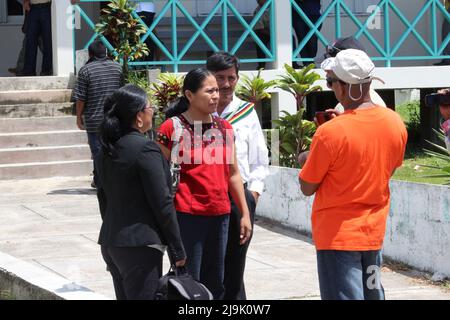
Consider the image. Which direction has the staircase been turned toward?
toward the camera

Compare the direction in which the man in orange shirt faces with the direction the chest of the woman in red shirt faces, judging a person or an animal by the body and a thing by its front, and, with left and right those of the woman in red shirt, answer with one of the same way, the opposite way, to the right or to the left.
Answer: the opposite way

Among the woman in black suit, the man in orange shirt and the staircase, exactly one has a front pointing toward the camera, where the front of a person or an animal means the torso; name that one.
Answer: the staircase

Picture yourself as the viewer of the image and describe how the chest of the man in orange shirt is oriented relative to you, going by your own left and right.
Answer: facing away from the viewer and to the left of the viewer

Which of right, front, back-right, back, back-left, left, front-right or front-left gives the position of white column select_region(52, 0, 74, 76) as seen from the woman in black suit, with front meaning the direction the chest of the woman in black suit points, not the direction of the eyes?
front-left

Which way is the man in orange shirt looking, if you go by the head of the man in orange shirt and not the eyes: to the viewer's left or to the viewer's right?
to the viewer's left

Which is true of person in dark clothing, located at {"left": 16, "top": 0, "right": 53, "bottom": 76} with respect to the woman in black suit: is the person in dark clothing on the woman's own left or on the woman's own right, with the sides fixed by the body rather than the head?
on the woman's own left

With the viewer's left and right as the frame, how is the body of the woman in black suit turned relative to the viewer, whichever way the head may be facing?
facing away from the viewer and to the right of the viewer

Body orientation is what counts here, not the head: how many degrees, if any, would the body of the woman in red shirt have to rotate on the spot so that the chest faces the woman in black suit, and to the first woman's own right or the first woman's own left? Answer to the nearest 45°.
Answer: approximately 90° to the first woman's own right

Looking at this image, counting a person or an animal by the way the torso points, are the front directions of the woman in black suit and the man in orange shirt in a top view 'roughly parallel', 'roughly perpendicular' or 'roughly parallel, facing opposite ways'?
roughly perpendicular

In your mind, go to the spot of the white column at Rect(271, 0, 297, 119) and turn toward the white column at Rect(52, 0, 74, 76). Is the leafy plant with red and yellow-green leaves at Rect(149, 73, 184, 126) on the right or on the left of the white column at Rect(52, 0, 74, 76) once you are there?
left

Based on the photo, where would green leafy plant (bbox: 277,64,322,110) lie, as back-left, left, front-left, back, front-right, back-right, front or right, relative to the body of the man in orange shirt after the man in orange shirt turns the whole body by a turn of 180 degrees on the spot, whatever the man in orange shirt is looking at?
back-left
